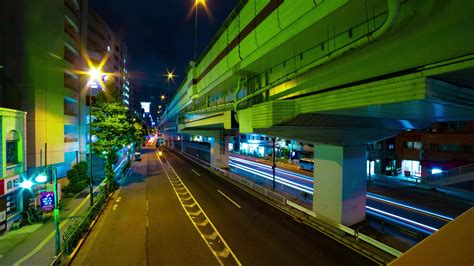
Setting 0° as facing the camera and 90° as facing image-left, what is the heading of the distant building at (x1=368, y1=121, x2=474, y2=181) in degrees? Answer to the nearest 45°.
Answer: approximately 45°

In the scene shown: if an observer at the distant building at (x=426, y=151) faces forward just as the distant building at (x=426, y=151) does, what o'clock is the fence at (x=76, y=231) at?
The fence is roughly at 11 o'clock from the distant building.
